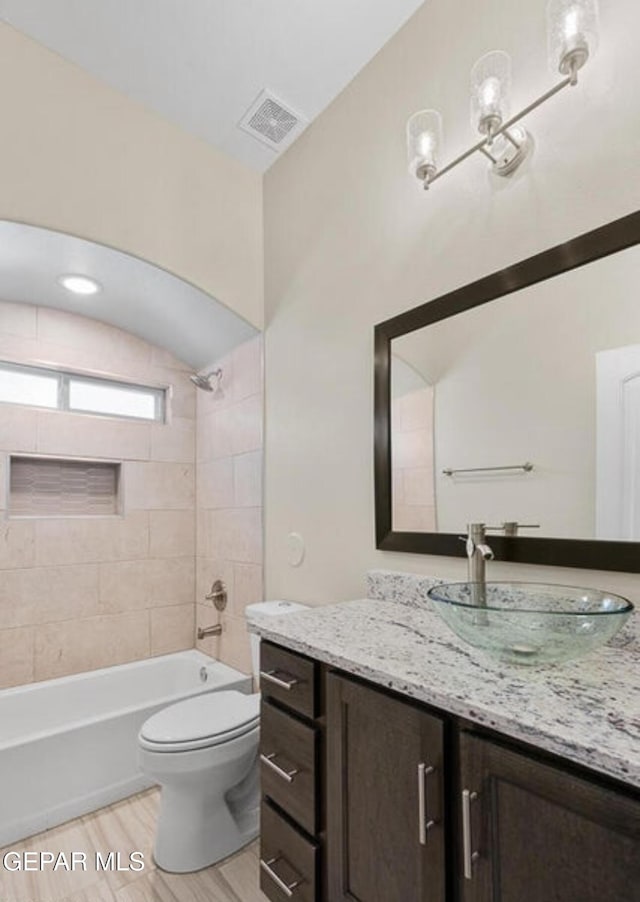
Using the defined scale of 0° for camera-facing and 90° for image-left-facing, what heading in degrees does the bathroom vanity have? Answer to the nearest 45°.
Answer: approximately 45°

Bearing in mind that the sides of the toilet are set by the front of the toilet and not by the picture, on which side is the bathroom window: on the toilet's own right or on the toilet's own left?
on the toilet's own right

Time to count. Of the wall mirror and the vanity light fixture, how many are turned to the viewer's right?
0

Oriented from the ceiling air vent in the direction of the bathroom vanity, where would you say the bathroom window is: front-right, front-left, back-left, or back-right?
back-right

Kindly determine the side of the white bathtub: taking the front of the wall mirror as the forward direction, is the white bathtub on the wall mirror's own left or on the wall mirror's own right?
on the wall mirror's own right

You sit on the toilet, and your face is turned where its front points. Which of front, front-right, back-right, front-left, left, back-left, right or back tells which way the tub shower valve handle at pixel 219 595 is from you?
back-right

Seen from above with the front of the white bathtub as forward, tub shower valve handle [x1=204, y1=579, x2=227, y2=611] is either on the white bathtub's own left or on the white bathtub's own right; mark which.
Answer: on the white bathtub's own left
